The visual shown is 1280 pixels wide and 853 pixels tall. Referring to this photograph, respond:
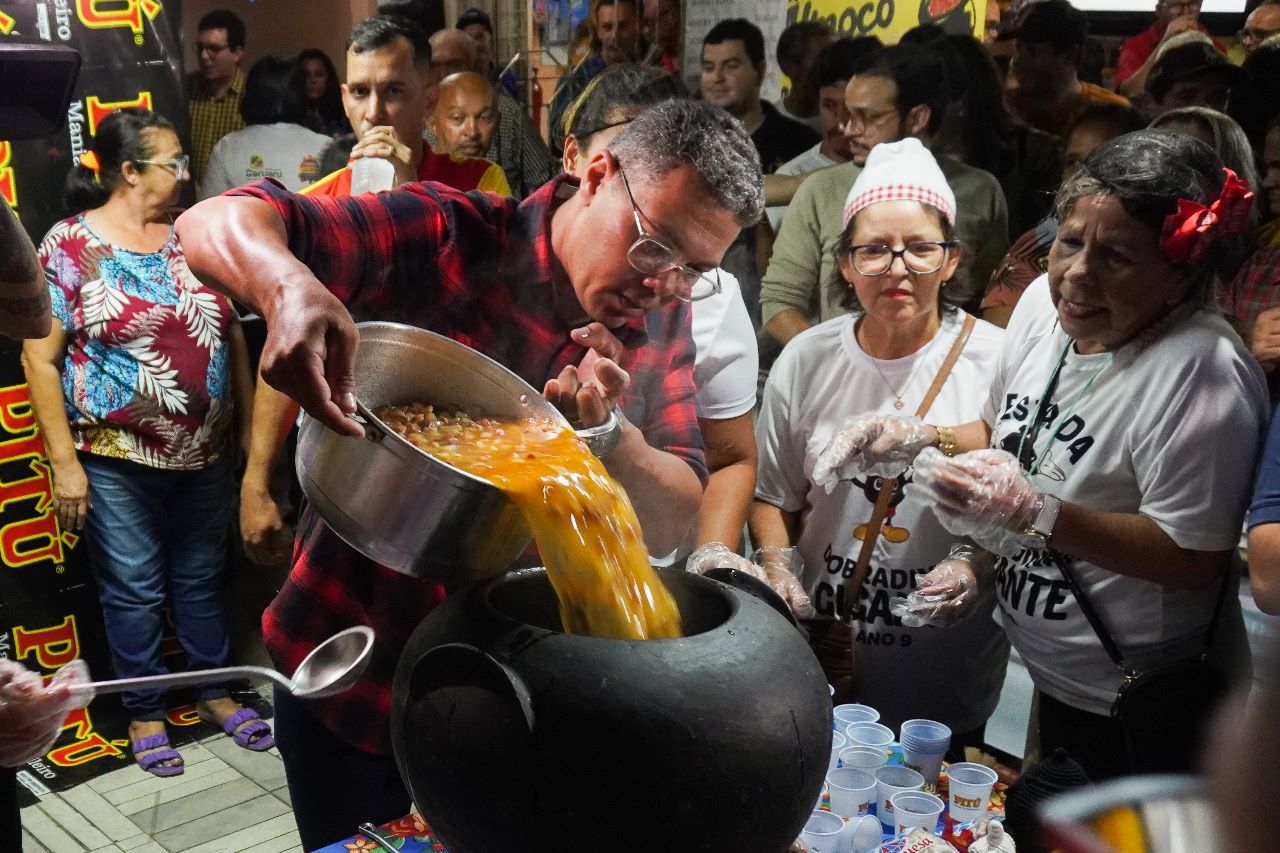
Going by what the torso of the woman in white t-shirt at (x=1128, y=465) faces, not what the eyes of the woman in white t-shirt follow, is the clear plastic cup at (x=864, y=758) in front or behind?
in front

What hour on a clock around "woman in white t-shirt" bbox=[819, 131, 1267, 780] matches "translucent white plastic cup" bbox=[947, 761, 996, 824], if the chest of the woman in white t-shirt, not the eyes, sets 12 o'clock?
The translucent white plastic cup is roughly at 11 o'clock from the woman in white t-shirt.

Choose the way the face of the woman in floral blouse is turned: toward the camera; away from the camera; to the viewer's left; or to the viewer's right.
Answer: to the viewer's right

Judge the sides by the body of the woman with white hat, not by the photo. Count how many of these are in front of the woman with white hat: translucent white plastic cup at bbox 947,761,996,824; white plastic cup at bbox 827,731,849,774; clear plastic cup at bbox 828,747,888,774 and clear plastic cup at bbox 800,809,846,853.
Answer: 4

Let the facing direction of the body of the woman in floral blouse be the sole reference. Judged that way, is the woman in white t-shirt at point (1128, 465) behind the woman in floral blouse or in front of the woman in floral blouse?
in front

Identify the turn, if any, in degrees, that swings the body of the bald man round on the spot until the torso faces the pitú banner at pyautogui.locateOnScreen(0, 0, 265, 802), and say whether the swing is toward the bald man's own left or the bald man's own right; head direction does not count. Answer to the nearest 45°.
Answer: approximately 135° to the bald man's own right

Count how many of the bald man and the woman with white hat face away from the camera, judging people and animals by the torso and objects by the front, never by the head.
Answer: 0

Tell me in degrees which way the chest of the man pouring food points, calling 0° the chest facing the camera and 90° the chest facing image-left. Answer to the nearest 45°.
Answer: approximately 315°

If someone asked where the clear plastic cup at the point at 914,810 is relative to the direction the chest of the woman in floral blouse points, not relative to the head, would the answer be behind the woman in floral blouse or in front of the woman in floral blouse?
in front

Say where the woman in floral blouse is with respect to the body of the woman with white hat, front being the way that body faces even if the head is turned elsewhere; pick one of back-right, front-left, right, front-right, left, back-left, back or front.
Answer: right

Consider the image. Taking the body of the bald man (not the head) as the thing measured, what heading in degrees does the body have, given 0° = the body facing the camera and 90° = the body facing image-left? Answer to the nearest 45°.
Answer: approximately 315°

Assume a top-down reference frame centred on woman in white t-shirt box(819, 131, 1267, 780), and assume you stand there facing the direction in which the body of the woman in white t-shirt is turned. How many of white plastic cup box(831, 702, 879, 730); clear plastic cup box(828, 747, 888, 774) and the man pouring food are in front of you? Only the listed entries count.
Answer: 3
